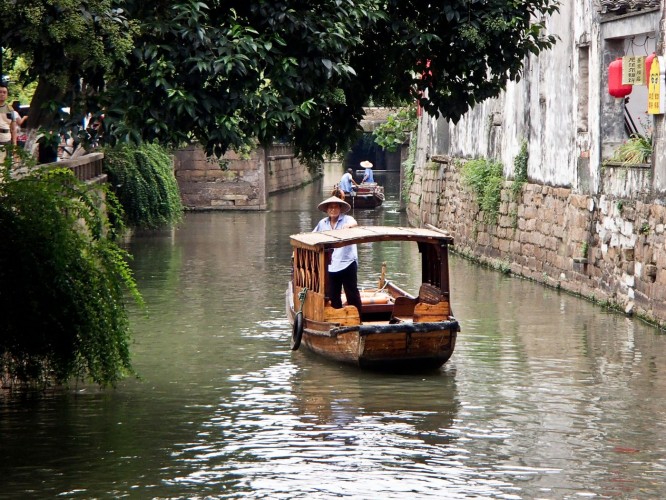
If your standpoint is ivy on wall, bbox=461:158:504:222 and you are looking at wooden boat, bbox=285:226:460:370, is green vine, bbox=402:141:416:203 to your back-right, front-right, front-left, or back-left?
back-right

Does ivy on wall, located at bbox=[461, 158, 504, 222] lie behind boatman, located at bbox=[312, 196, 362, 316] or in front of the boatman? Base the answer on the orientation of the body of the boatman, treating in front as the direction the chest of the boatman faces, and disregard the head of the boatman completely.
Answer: behind

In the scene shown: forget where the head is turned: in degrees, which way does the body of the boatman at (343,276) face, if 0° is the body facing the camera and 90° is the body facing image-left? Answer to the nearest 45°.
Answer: approximately 0°

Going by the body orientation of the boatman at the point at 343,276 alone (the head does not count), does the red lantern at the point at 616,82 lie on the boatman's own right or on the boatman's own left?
on the boatman's own left

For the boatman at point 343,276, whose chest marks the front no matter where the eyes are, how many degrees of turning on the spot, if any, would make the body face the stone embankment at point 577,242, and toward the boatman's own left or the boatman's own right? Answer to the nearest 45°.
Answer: approximately 135° to the boatman's own left

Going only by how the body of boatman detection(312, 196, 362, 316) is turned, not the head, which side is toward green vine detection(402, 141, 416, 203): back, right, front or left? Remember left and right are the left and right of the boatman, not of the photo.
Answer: back

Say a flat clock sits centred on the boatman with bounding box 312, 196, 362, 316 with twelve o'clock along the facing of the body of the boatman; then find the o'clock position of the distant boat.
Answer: The distant boat is roughly at 6 o'clock from the boatman.
